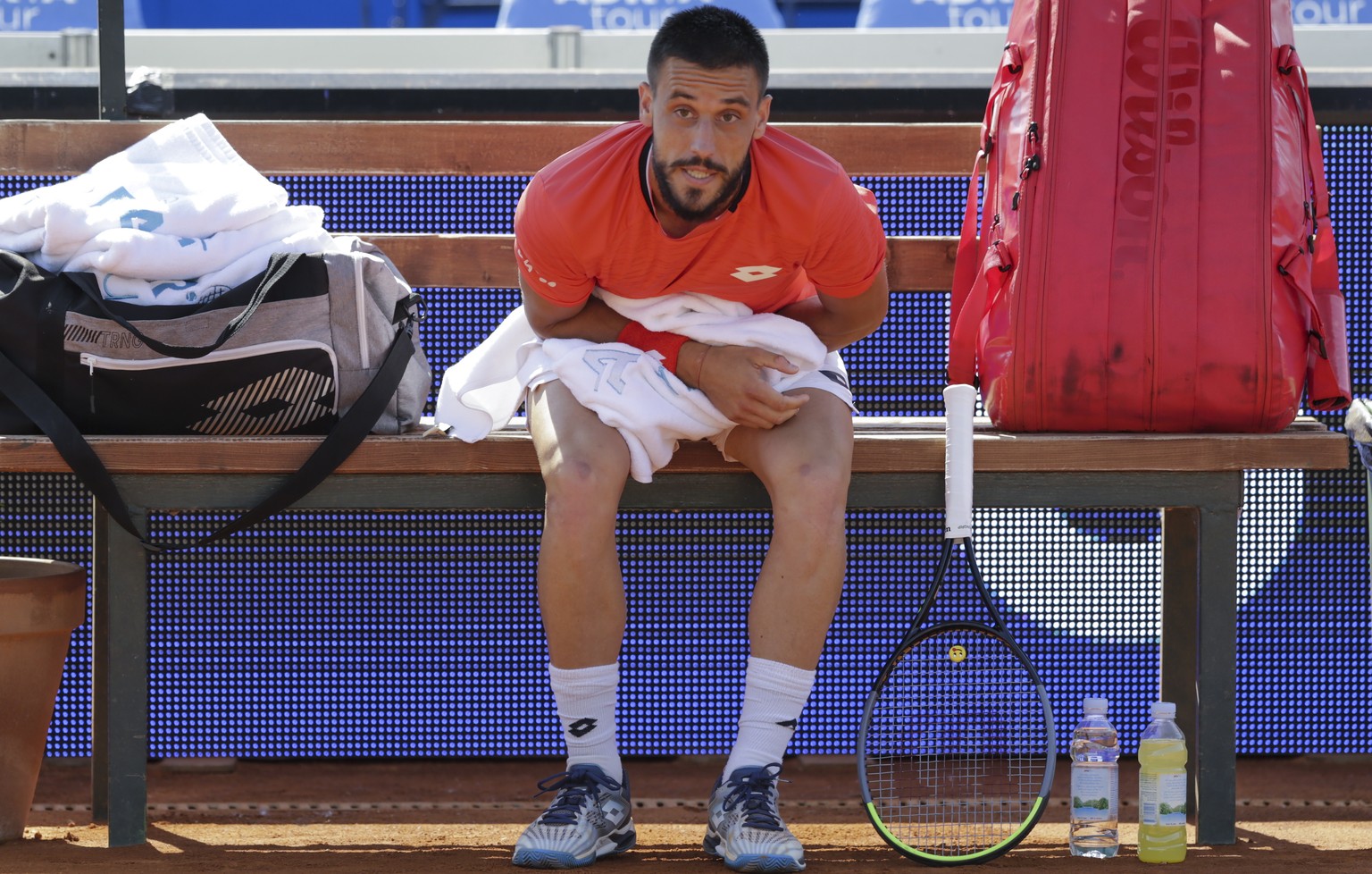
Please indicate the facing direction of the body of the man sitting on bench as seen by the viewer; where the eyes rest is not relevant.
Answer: toward the camera

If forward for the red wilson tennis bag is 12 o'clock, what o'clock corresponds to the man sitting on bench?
The man sitting on bench is roughly at 2 o'clock from the red wilson tennis bag.

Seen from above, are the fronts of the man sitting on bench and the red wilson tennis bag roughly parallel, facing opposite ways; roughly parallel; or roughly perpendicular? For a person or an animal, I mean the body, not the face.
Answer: roughly parallel

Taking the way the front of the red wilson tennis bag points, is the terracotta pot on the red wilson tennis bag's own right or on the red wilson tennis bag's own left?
on the red wilson tennis bag's own right

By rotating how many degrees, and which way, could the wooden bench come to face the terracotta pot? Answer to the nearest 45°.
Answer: approximately 90° to its right

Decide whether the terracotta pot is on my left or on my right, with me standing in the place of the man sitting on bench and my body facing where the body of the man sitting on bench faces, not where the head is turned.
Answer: on my right

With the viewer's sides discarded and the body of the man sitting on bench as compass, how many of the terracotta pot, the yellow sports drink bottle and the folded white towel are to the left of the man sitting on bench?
1

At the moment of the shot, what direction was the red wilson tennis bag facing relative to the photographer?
facing the viewer

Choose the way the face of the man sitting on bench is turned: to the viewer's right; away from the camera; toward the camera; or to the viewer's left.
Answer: toward the camera
